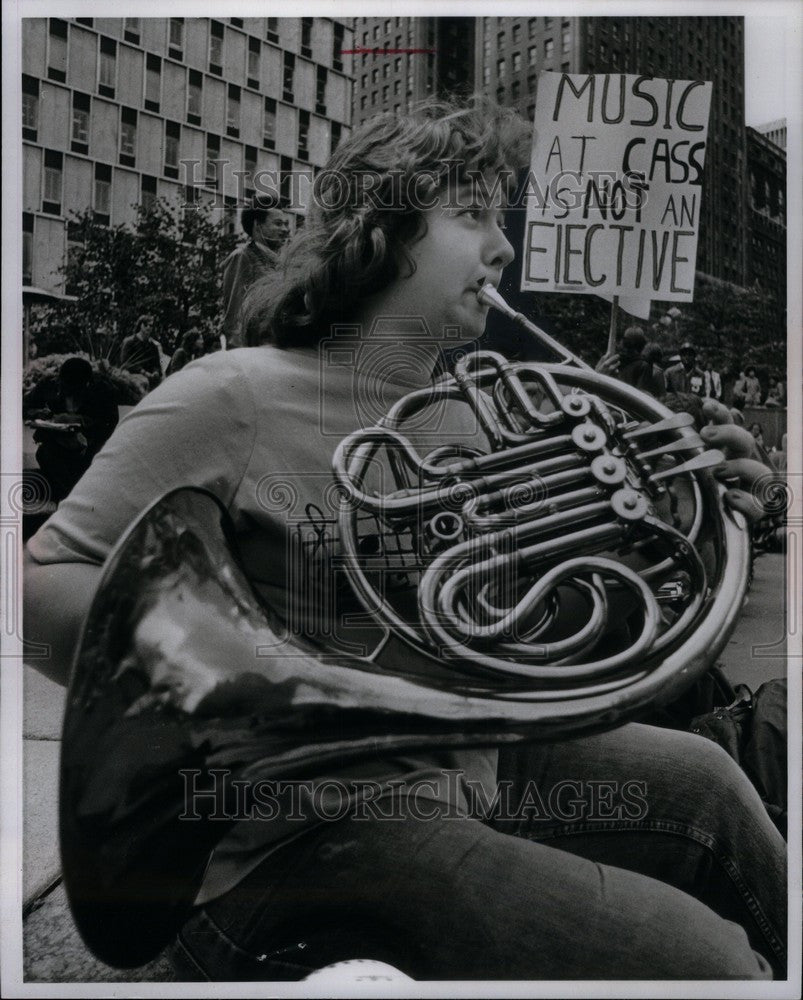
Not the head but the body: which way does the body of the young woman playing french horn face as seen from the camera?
to the viewer's right

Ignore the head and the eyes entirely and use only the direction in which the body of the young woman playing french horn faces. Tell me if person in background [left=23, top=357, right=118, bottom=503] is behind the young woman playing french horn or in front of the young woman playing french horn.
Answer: behind

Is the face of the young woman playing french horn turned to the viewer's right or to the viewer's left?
to the viewer's right

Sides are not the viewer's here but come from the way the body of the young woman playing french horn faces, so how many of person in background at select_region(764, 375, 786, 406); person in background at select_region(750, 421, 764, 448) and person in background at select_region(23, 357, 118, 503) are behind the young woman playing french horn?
1
